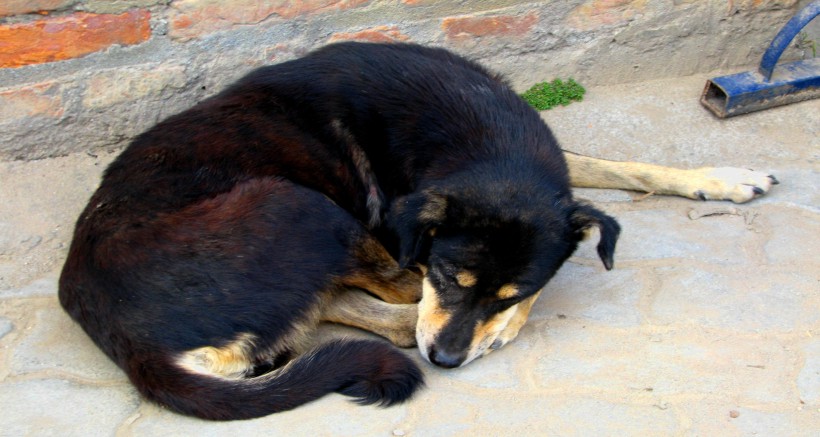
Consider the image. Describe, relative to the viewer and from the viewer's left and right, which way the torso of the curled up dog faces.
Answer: facing the viewer and to the right of the viewer

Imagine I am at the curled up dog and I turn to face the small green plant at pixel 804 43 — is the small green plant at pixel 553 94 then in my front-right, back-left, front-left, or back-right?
front-left

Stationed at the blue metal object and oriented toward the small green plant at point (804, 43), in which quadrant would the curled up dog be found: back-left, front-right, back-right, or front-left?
back-left

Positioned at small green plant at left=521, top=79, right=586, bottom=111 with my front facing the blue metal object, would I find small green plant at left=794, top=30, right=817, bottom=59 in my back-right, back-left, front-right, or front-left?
front-left

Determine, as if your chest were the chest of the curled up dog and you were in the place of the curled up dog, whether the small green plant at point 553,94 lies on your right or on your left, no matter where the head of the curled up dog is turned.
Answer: on your left

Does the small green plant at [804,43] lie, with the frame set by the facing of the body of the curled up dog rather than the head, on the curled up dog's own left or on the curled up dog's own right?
on the curled up dog's own left

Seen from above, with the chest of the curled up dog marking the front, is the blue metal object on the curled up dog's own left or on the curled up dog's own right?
on the curled up dog's own left

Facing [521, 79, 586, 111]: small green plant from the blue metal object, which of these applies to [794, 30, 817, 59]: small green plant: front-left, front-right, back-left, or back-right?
back-right
